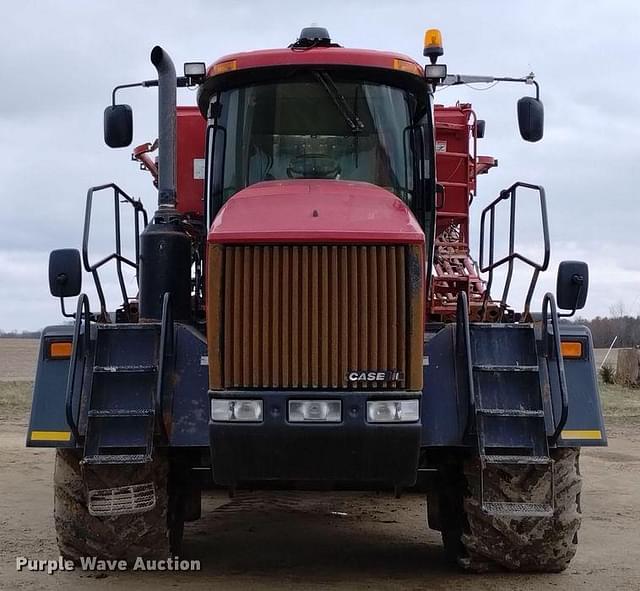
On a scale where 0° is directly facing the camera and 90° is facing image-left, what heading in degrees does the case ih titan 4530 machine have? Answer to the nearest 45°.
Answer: approximately 0°
